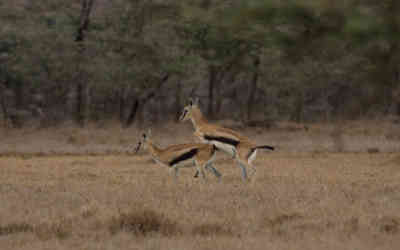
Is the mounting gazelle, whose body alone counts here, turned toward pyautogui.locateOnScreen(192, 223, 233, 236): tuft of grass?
no

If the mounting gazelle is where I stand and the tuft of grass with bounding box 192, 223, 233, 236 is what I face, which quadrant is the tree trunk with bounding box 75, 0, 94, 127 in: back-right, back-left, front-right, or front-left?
back-right

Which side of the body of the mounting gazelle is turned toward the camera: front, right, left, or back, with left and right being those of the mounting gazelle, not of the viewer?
left

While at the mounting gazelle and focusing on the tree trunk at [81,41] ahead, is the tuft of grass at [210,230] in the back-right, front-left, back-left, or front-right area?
back-left

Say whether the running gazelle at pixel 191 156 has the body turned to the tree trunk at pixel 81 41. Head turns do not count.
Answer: no

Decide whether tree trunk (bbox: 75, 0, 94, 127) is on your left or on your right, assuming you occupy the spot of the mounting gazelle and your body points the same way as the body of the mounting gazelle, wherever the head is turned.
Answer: on your right

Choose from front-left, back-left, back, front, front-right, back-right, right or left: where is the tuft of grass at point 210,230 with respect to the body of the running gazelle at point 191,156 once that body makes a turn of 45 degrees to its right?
back-left

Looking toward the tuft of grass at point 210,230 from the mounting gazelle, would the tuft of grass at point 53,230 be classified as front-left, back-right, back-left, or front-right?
front-right

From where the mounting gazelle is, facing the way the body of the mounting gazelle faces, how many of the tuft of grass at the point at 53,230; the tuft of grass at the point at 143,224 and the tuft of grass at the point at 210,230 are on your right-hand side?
0

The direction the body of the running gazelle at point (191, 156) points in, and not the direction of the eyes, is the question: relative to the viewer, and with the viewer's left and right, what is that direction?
facing to the left of the viewer

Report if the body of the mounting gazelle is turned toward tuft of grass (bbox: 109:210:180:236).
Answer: no

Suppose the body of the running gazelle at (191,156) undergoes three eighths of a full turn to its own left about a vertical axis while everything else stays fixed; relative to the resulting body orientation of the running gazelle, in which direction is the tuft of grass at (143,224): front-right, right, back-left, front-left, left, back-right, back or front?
front-right
